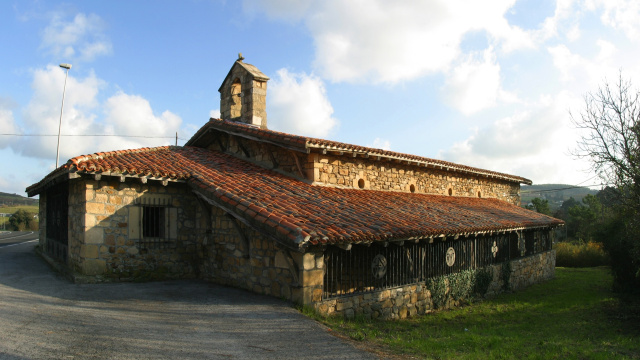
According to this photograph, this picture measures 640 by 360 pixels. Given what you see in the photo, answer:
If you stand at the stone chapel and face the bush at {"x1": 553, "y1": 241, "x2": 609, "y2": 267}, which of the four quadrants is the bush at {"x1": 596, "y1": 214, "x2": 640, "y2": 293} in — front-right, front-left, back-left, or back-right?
front-right

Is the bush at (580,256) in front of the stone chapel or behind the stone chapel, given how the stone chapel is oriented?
behind

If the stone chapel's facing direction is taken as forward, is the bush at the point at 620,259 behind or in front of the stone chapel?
behind
